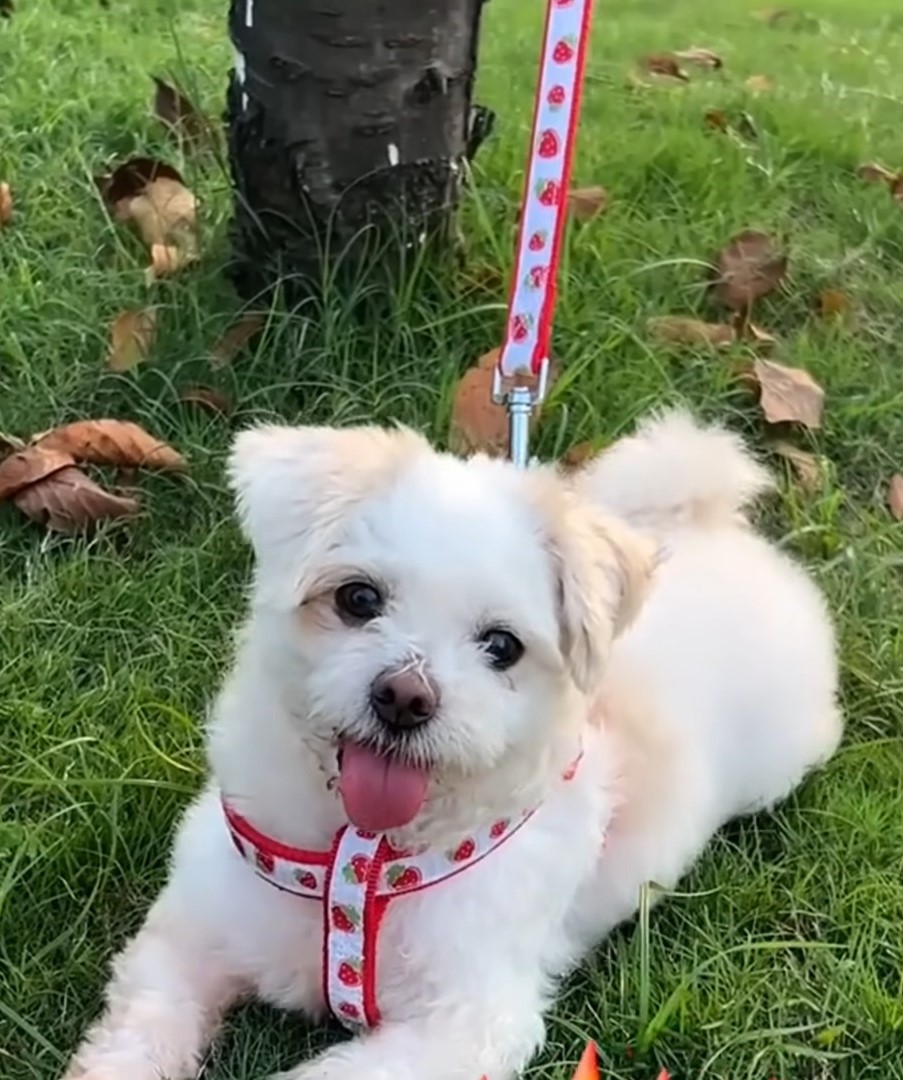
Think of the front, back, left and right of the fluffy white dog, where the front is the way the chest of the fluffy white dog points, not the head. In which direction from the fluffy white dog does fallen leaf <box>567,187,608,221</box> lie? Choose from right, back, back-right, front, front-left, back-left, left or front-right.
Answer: back-right

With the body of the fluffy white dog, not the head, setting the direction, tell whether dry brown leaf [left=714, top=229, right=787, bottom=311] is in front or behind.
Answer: behind

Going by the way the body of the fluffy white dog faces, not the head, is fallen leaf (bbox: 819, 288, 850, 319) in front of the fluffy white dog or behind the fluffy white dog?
behind

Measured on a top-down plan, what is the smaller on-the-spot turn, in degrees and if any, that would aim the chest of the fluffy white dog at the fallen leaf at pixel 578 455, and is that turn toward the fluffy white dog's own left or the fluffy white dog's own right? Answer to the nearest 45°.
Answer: approximately 135° to the fluffy white dog's own right

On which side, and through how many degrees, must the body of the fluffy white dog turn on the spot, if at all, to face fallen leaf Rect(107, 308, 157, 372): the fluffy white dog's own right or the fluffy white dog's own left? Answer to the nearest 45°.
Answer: approximately 90° to the fluffy white dog's own right

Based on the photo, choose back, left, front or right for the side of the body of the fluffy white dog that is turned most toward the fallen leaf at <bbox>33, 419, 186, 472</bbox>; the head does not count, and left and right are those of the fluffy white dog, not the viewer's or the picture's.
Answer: right

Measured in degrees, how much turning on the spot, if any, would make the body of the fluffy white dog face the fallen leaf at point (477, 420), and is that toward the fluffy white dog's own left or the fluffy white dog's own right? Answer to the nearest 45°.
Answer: approximately 135° to the fluffy white dog's own right

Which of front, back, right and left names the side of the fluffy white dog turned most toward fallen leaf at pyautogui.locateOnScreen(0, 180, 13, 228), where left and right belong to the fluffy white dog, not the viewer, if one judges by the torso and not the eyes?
right

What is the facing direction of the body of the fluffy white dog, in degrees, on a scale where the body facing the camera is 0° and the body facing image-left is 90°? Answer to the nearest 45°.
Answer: approximately 45°

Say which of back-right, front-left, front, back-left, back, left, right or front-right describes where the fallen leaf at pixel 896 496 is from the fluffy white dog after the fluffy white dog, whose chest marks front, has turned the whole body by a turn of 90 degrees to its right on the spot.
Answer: right

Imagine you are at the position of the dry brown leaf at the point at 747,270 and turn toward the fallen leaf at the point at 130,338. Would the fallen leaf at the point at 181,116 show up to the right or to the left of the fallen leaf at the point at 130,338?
right
